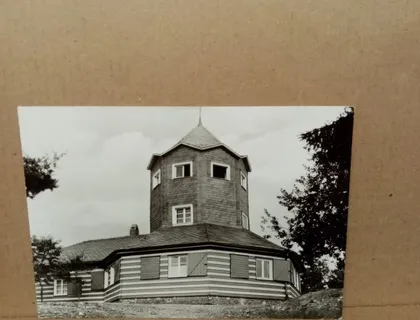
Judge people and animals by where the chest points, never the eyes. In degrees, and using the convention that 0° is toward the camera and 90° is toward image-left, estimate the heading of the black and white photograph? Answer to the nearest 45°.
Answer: approximately 0°
